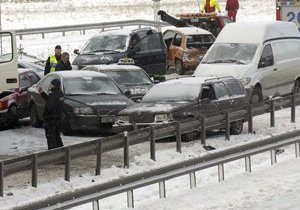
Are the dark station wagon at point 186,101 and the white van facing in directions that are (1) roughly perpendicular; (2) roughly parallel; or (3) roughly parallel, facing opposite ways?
roughly parallel

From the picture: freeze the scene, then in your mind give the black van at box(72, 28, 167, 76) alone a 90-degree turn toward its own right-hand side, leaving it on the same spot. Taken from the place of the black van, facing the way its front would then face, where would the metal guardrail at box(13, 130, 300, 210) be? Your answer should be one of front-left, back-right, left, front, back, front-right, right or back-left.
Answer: back-left

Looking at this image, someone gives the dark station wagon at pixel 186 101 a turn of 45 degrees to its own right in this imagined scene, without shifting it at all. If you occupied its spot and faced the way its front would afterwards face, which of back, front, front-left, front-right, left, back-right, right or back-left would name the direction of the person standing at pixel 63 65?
front-right

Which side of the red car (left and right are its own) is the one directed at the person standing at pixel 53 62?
back

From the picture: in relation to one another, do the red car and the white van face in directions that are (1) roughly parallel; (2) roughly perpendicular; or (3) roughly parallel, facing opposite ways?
roughly parallel

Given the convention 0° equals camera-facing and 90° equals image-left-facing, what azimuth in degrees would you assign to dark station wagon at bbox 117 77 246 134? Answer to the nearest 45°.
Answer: approximately 45°

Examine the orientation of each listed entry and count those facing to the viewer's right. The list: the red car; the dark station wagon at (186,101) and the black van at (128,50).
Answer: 0

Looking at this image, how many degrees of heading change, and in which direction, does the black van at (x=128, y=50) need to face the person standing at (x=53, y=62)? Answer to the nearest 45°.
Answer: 0° — it already faces them

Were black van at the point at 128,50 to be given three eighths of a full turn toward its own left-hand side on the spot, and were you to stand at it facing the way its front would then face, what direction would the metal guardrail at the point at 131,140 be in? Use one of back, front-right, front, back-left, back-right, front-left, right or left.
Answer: right

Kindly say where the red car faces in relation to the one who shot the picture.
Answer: facing the viewer and to the left of the viewer

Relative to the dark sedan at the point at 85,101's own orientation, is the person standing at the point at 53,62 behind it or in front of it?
behind

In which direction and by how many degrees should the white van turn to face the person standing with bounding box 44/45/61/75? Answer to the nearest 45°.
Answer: approximately 45° to its right

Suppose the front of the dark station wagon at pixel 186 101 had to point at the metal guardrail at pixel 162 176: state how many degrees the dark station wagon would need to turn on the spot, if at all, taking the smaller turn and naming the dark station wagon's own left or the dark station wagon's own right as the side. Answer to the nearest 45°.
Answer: approximately 45° to the dark station wagon's own left

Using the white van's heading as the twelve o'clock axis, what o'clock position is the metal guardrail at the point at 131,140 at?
The metal guardrail is roughly at 11 o'clock from the white van.

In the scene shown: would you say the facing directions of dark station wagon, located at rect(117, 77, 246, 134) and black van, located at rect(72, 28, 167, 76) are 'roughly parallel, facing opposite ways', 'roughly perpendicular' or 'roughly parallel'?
roughly parallel

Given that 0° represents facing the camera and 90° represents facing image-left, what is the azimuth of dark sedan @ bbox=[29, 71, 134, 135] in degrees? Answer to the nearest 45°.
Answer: approximately 315°

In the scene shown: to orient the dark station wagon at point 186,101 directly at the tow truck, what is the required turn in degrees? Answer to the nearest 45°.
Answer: approximately 135° to its right

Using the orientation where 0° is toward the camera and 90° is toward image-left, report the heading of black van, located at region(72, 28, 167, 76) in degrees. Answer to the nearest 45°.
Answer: approximately 45°

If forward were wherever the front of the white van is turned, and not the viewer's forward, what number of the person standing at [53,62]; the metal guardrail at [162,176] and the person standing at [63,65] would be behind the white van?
0
